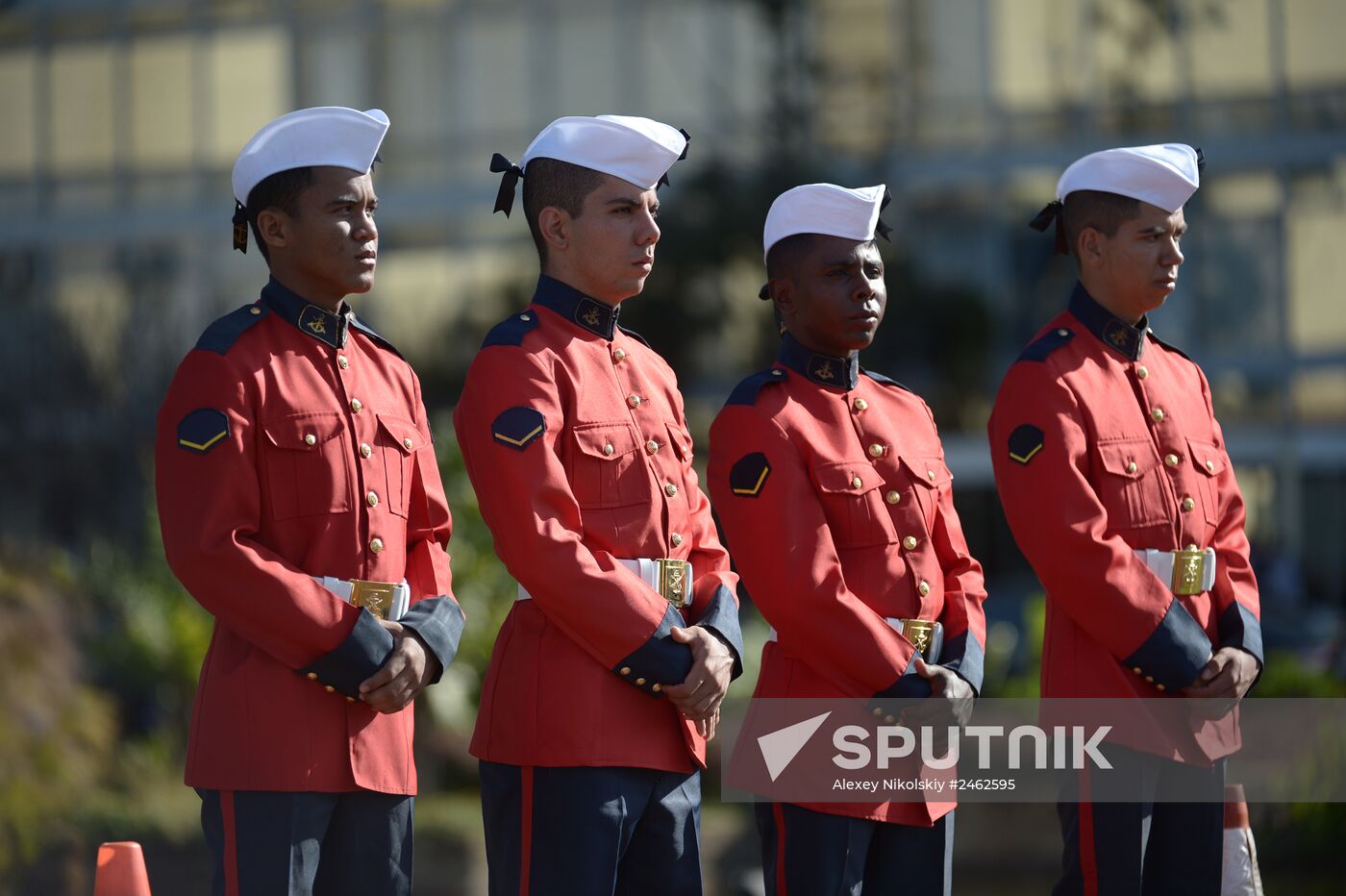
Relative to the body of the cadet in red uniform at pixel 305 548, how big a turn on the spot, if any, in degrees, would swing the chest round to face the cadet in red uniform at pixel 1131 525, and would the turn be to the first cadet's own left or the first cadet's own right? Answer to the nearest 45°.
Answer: approximately 45° to the first cadet's own left

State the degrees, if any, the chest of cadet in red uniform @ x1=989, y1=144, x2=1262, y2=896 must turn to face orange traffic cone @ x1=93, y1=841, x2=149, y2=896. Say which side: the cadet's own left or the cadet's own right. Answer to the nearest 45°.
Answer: approximately 90° to the cadet's own right

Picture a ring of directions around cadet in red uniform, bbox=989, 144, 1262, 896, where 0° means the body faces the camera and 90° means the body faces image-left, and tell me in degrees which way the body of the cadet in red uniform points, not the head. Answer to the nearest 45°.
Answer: approximately 315°

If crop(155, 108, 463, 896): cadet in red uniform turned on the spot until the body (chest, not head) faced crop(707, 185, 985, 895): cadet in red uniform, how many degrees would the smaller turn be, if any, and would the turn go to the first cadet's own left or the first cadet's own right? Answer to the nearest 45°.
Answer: approximately 45° to the first cadet's own left

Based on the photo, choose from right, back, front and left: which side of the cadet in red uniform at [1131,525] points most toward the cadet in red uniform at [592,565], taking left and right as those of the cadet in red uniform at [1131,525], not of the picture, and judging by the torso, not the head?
right

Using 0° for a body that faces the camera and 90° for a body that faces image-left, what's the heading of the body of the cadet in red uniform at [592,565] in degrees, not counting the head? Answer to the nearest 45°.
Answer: approximately 315°

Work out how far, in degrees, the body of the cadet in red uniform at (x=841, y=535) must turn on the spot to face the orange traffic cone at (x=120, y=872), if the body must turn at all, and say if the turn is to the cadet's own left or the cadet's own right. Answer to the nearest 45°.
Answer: approximately 135° to the cadet's own right
